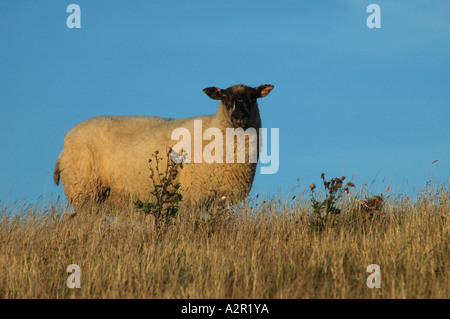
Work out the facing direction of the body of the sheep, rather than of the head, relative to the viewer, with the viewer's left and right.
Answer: facing to the right of the viewer

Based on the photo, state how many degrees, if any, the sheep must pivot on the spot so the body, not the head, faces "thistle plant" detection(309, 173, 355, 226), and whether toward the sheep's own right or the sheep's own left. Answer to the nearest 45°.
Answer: approximately 45° to the sheep's own right
